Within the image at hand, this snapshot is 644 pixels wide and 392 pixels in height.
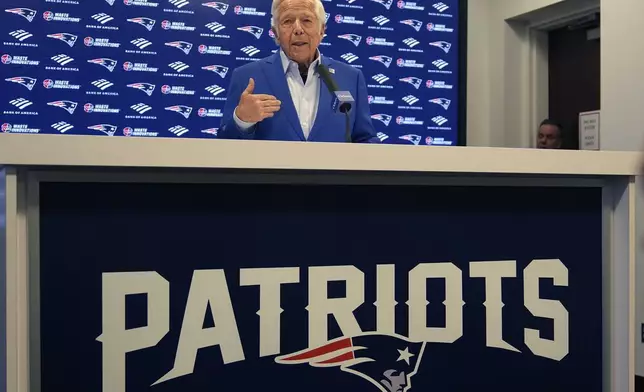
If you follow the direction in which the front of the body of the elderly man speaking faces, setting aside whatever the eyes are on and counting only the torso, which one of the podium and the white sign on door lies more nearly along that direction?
the podium

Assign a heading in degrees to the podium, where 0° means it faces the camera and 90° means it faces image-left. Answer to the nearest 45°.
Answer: approximately 0°

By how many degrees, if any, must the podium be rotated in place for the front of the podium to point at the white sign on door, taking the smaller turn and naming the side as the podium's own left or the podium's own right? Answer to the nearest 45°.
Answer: approximately 135° to the podium's own left

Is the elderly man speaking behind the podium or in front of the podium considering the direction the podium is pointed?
behind

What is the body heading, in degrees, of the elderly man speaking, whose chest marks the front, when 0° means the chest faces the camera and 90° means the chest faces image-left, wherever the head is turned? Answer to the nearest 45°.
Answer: approximately 0°

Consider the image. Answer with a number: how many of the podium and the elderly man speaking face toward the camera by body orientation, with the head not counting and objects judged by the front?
2

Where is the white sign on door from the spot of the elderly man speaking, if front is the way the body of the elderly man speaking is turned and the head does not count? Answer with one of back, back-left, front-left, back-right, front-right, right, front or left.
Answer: back-left
